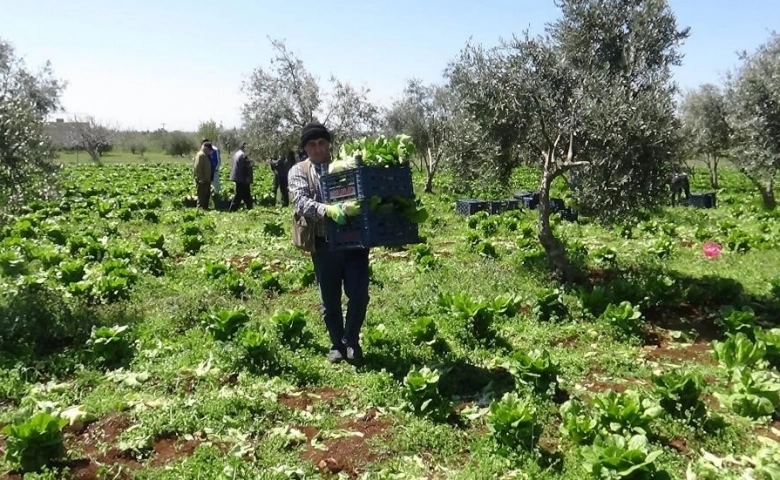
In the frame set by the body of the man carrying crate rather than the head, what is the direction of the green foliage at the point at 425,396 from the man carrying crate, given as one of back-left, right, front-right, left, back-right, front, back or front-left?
front

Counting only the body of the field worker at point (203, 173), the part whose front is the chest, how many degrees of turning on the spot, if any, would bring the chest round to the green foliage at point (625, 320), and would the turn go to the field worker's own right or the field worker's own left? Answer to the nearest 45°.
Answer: approximately 90° to the field worker's own right

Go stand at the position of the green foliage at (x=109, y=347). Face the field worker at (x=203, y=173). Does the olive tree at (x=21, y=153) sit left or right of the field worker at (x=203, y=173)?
left

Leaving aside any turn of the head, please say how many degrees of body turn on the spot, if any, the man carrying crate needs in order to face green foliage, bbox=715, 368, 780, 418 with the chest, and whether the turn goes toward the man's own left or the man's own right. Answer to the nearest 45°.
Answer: approximately 45° to the man's own left

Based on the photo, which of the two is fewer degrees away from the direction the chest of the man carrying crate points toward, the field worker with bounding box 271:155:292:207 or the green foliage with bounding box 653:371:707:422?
the green foliage

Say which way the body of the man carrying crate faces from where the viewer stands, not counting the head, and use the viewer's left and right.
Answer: facing the viewer and to the right of the viewer

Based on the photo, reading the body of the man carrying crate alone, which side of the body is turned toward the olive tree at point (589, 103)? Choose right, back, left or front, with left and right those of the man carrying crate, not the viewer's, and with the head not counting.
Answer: left

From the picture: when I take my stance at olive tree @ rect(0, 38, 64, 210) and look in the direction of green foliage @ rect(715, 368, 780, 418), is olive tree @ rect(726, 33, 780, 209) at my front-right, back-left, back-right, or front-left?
front-left
